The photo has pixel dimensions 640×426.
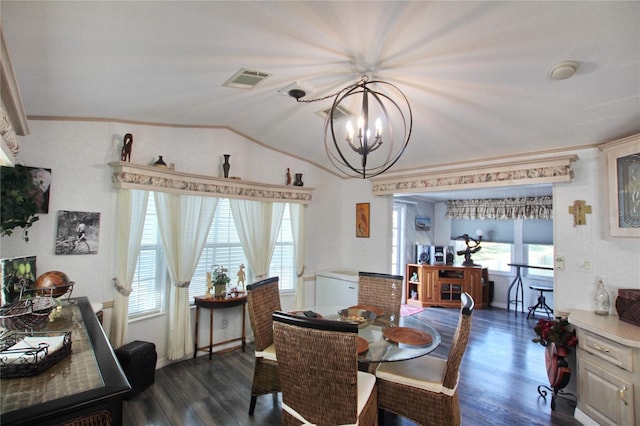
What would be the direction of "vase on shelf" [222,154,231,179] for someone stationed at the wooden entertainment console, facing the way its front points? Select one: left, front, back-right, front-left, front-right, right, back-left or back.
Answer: front-right

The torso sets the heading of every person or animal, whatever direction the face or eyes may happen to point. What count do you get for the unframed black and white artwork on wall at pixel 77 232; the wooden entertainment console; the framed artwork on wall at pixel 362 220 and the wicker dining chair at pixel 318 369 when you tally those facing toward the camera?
3

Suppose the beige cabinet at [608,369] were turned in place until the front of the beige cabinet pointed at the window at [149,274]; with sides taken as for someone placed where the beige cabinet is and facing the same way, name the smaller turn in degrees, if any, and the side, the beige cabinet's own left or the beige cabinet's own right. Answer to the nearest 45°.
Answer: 0° — it already faces it

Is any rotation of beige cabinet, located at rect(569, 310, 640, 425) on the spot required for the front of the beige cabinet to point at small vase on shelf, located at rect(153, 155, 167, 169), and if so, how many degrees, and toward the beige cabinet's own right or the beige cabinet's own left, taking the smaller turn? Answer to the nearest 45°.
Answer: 0° — it already faces it

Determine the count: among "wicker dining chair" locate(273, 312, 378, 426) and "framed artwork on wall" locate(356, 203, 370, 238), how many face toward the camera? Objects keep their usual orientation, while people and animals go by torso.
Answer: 1

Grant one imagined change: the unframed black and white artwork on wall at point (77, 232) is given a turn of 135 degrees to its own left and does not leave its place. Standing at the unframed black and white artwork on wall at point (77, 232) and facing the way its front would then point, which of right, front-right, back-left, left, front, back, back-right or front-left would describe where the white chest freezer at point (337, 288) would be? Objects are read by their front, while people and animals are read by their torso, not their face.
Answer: front-right

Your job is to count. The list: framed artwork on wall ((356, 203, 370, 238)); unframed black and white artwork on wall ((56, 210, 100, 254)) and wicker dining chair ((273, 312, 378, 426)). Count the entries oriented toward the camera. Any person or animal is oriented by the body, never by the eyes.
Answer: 2

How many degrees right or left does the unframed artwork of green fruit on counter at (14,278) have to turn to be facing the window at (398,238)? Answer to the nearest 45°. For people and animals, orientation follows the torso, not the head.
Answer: approximately 45° to its left

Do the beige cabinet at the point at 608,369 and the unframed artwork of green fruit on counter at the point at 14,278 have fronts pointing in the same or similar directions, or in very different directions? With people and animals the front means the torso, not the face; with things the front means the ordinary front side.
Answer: very different directions

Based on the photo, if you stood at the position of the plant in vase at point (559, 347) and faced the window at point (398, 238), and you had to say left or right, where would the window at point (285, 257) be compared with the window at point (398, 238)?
left

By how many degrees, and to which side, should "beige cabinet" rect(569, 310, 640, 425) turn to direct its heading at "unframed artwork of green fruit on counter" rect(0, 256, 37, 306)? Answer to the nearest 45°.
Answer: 0° — it already faces it

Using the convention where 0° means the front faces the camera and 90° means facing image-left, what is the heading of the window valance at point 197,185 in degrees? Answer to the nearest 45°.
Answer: approximately 315°

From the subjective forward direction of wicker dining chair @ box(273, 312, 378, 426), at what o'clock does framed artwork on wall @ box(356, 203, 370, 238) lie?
The framed artwork on wall is roughly at 11 o'clock from the wicker dining chair.

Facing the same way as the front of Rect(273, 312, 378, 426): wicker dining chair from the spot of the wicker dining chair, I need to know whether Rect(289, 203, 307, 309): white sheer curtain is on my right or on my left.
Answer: on my left

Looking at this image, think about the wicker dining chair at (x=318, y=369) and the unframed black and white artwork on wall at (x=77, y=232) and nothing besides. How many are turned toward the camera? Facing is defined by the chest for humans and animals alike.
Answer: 1

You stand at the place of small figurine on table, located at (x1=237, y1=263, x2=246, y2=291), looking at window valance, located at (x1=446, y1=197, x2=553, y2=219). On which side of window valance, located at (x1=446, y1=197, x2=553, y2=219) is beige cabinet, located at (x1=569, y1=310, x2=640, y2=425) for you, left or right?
right
